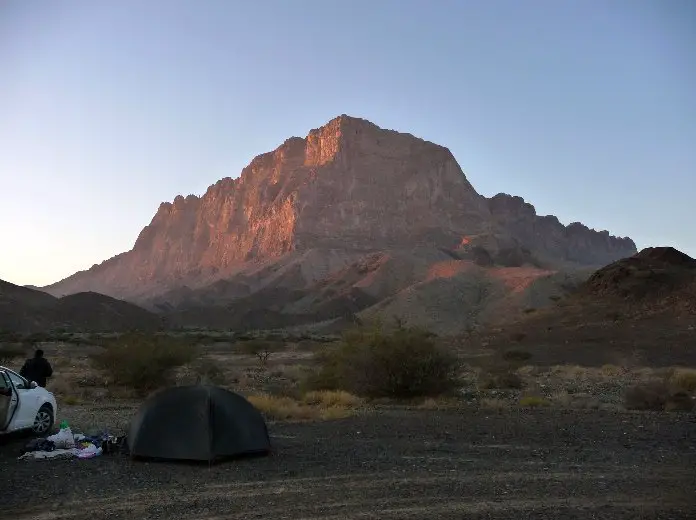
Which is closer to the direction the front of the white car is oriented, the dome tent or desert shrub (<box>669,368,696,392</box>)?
the desert shrub

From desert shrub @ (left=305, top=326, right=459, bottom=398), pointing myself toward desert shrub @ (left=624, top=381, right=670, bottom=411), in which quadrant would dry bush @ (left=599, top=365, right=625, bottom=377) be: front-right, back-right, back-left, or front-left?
front-left

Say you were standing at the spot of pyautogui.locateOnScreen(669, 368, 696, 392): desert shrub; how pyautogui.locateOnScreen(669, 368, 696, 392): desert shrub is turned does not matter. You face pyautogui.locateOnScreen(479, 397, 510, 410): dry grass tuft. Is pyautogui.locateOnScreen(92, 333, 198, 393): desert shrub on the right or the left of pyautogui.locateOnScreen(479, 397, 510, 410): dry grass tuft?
right

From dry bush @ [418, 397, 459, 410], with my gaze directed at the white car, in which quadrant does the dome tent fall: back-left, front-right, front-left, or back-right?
front-left

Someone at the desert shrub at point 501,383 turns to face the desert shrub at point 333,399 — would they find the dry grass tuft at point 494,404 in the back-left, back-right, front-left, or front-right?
front-left
